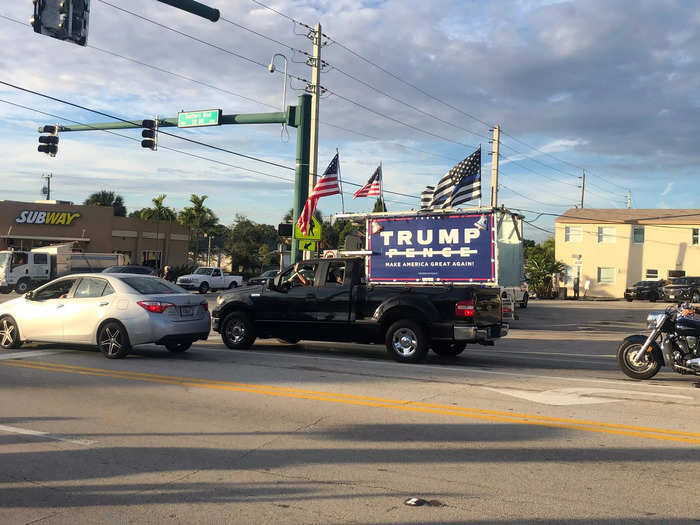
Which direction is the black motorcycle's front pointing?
to the viewer's left

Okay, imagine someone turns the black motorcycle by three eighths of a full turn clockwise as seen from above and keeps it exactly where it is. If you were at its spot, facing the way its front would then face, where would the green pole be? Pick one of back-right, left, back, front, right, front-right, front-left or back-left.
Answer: left

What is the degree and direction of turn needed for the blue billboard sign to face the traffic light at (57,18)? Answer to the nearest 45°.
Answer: approximately 45° to its right

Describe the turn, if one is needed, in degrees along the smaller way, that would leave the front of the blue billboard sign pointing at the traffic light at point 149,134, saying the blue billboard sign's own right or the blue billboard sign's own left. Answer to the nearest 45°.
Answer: approximately 135° to the blue billboard sign's own right

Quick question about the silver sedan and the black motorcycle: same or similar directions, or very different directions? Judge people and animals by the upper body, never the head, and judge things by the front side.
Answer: same or similar directions

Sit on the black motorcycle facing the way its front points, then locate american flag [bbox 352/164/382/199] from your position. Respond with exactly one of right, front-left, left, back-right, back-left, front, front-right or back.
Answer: front-right

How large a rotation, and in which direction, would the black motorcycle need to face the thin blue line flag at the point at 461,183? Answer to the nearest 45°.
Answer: approximately 45° to its right

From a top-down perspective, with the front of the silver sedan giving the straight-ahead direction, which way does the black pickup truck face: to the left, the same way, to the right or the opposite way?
the same way

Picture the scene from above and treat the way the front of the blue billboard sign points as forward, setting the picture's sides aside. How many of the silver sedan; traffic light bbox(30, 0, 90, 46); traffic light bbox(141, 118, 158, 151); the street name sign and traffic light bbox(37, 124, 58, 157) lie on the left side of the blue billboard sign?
0

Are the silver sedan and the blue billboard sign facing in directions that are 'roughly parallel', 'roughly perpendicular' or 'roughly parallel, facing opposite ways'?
roughly perpendicular

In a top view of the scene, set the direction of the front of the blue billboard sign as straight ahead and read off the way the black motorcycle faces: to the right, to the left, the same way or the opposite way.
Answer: to the right

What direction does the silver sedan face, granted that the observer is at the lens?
facing away from the viewer and to the left of the viewer

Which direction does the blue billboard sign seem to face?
toward the camera

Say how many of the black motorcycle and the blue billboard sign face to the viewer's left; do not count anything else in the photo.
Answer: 1

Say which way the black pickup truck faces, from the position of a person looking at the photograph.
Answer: facing away from the viewer and to the left of the viewer

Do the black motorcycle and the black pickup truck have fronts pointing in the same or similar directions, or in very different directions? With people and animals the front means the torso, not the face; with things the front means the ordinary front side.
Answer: same or similar directions
